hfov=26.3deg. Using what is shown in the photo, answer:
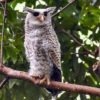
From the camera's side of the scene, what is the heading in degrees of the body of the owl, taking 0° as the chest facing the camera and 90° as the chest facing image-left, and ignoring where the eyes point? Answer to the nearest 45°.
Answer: approximately 45°
